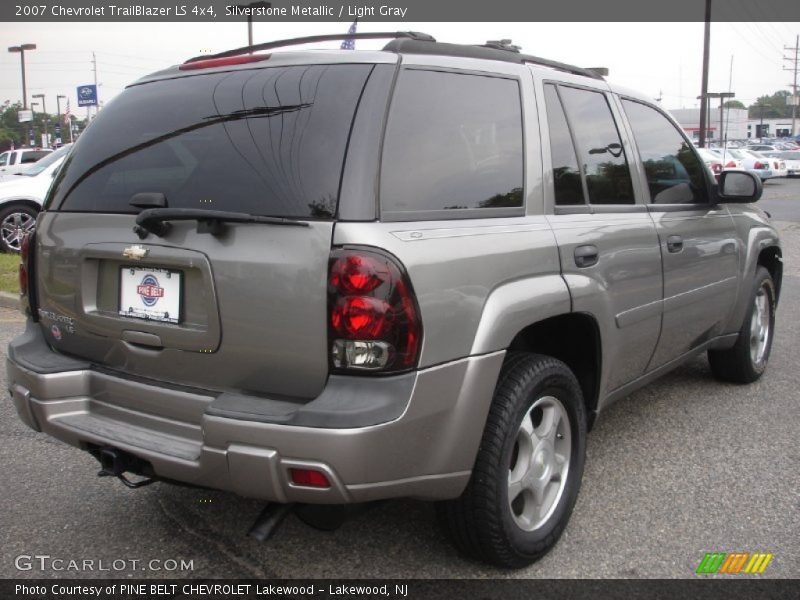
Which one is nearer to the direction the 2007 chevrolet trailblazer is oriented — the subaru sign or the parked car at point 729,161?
the parked car

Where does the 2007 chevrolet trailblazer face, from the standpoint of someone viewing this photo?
facing away from the viewer and to the right of the viewer

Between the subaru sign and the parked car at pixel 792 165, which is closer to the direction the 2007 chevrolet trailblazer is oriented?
the parked car

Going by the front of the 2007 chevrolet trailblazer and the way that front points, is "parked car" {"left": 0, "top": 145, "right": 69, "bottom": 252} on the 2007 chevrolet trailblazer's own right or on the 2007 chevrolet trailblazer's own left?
on the 2007 chevrolet trailblazer's own left
